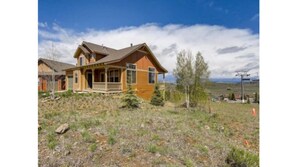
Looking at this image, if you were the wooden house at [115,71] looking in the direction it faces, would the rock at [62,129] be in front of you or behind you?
in front

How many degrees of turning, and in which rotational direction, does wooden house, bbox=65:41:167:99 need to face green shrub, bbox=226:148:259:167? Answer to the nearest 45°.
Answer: approximately 45° to its left

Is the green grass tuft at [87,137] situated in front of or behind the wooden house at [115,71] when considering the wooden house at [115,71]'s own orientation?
in front

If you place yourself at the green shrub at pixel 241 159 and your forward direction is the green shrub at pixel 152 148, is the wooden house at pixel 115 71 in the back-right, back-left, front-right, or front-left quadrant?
front-right

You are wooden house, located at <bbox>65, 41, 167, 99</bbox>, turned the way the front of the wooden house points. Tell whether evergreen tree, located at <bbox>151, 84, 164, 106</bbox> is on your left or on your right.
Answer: on your left

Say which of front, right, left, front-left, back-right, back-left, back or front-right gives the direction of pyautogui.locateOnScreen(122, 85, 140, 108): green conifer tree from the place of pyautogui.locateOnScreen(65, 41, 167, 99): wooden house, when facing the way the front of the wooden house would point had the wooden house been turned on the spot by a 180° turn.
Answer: back-right

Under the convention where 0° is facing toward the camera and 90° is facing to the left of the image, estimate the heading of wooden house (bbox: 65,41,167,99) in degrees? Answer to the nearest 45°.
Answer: approximately 45°

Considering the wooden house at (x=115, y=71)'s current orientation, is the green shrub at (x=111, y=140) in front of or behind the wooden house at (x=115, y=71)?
in front
